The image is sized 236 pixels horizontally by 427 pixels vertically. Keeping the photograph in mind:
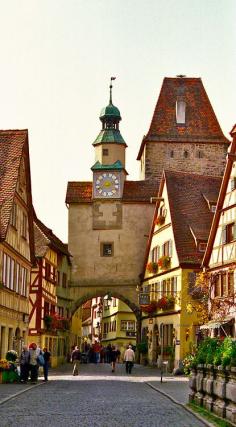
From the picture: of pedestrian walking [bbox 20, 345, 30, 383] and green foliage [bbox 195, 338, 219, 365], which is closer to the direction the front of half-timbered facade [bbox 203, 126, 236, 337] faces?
the pedestrian walking

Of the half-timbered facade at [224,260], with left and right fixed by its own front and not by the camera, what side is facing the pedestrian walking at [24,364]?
front

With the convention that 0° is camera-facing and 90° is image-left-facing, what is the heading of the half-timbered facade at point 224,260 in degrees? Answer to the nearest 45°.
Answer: approximately 45°

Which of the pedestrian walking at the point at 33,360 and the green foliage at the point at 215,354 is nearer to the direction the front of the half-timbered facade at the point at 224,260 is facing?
the pedestrian walking

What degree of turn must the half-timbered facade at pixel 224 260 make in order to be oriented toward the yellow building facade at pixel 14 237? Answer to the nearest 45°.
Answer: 0° — it already faces it

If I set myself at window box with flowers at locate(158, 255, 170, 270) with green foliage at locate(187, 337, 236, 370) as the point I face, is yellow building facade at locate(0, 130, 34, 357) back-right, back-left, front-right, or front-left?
front-right

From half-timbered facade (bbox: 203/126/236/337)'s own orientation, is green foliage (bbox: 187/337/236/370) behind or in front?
in front

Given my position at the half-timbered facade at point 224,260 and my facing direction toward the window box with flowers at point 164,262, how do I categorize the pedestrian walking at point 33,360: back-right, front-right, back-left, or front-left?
back-left

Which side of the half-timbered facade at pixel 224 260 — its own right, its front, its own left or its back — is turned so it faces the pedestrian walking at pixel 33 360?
front

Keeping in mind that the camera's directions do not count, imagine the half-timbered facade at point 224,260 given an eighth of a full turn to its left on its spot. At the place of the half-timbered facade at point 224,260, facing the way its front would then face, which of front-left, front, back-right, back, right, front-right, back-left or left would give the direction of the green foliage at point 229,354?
front
